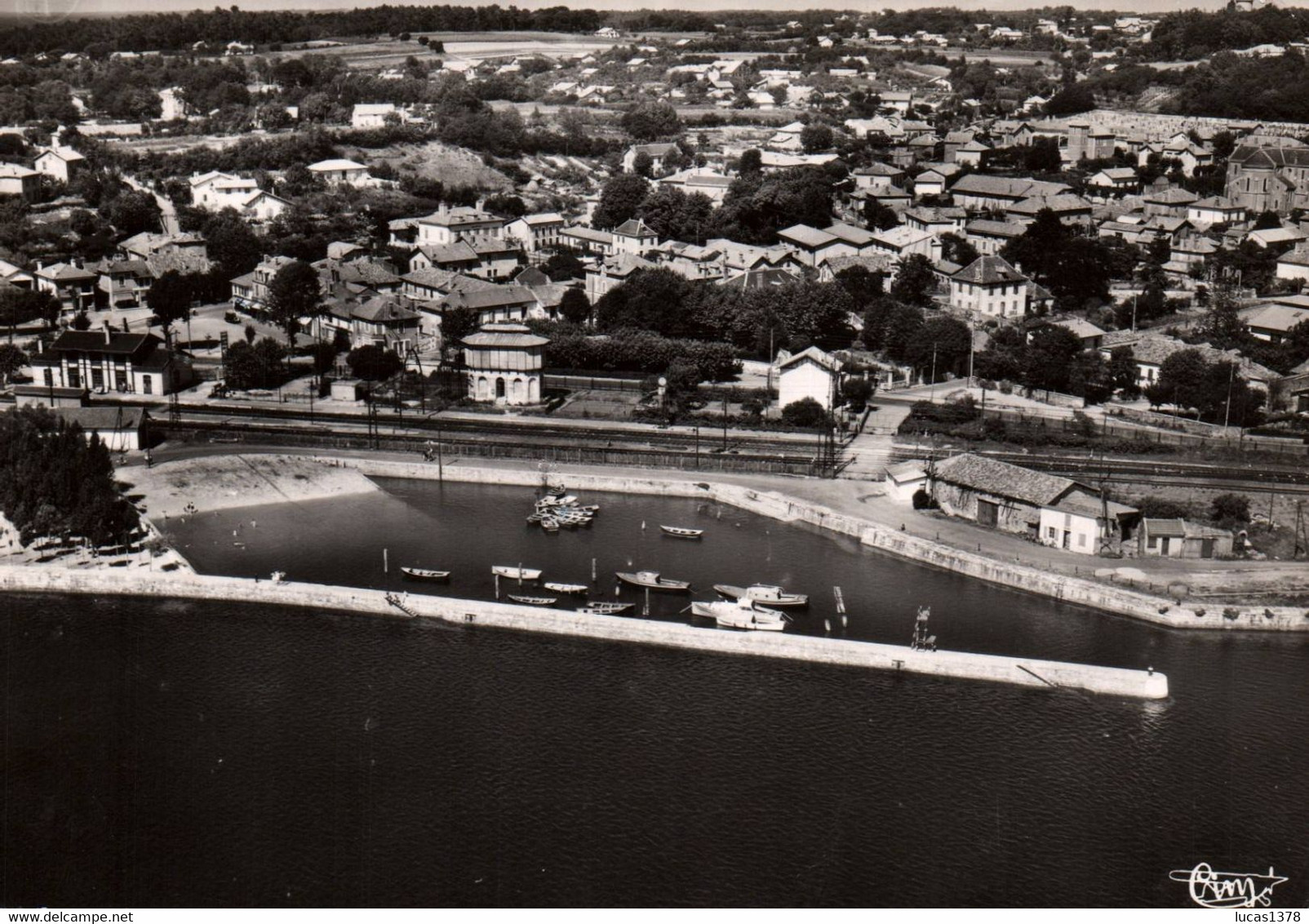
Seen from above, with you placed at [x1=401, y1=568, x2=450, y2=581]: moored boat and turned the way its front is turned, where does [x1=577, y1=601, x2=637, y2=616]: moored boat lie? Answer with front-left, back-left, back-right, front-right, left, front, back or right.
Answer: back-left

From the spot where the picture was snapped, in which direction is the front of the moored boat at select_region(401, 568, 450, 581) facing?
facing to the left of the viewer

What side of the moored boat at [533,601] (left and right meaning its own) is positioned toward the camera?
left

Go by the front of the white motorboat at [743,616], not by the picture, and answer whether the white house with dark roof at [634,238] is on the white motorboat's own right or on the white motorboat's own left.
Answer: on the white motorboat's own right

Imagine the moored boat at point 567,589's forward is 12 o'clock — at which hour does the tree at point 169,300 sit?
The tree is roughly at 2 o'clock from the moored boat.

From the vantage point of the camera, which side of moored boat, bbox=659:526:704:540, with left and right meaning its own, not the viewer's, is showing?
left

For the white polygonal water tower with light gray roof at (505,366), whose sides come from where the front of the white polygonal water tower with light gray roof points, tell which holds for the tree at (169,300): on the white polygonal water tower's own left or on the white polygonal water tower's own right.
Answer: on the white polygonal water tower's own right

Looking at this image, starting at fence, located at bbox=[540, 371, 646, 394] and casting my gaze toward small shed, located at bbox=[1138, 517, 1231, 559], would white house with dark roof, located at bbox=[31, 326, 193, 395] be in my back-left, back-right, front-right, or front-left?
back-right

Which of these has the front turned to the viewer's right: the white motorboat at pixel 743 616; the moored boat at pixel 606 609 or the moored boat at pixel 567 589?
the moored boat at pixel 606 609

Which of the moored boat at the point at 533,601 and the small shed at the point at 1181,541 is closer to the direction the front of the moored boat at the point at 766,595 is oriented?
the moored boat
